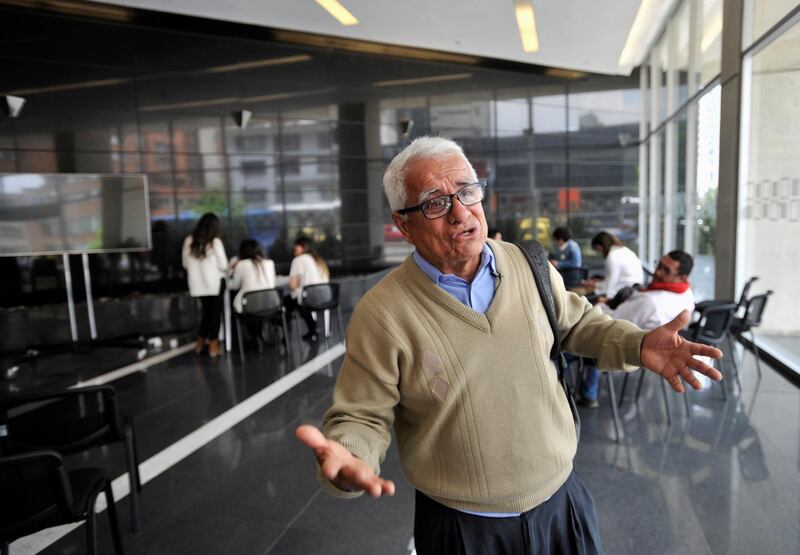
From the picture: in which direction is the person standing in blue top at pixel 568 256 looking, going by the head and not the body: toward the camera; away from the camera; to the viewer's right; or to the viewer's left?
to the viewer's left

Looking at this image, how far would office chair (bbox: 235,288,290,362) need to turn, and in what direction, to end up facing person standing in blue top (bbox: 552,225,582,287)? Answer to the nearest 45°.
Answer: approximately 90° to its right

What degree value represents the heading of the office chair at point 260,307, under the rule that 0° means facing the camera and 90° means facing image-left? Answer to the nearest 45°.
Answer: approximately 180°

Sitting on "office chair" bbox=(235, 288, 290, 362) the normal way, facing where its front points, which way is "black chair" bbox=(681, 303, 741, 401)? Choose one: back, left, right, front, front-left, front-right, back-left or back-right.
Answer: back-right

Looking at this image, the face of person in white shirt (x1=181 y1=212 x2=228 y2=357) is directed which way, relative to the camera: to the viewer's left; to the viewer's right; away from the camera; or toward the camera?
away from the camera

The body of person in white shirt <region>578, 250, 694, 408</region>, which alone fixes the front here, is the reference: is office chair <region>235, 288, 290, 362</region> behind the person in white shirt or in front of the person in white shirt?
in front

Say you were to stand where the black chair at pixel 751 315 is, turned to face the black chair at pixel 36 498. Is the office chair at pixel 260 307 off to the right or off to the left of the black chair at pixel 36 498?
right

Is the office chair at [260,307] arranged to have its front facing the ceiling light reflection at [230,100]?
yes

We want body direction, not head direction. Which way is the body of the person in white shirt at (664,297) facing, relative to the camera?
to the viewer's left
